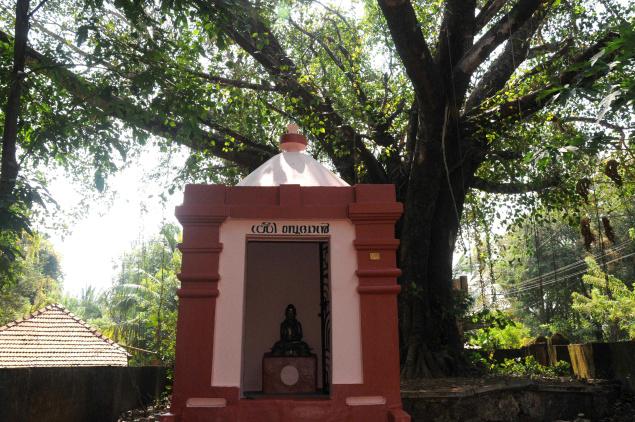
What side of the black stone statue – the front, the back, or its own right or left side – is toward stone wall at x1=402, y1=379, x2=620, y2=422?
left

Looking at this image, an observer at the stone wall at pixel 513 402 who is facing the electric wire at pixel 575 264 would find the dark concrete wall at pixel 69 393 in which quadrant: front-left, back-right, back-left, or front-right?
back-left

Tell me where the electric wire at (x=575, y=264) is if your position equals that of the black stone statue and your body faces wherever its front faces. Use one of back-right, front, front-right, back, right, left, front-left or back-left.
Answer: back-left

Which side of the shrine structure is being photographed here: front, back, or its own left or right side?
front

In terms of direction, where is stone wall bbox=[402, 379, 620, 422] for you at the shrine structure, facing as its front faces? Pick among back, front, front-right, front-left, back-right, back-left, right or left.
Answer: back-left

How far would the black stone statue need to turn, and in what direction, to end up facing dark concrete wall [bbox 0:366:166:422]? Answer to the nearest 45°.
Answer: approximately 90° to its right

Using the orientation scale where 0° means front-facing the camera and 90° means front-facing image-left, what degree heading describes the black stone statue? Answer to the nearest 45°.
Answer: approximately 0°

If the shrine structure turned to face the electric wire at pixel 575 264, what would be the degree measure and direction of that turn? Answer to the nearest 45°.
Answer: approximately 135° to its left
